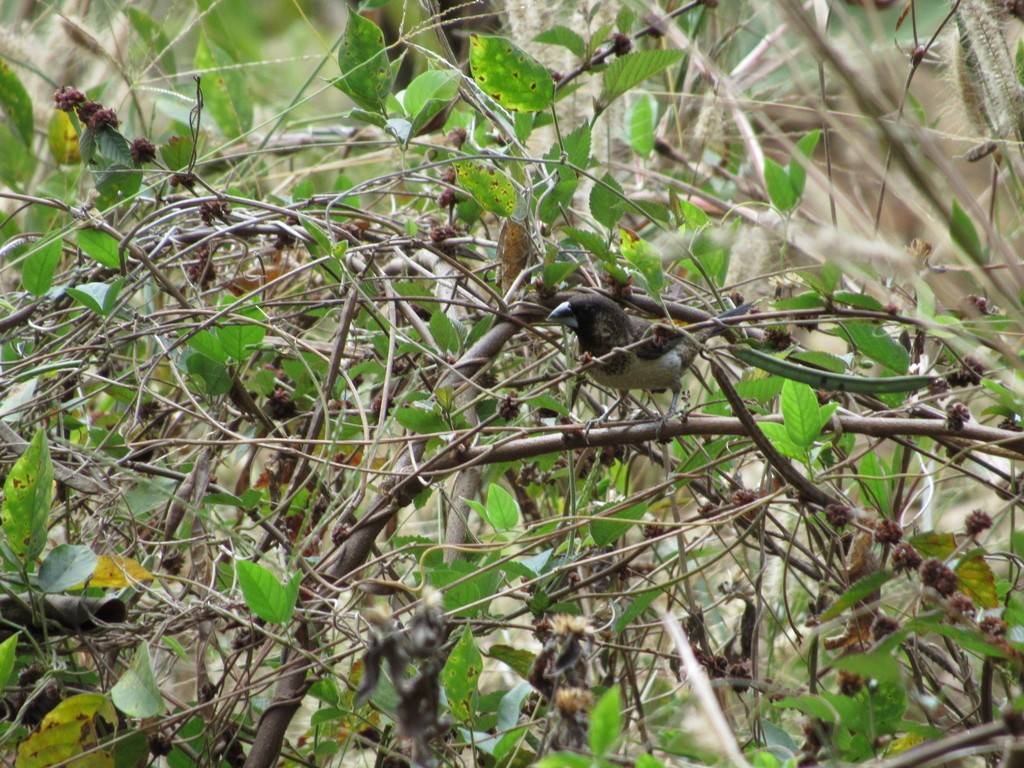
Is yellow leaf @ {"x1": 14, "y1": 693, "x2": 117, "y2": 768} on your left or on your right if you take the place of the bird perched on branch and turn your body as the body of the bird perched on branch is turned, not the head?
on your left

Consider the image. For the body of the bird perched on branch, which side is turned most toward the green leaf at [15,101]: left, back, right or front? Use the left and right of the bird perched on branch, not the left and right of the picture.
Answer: front

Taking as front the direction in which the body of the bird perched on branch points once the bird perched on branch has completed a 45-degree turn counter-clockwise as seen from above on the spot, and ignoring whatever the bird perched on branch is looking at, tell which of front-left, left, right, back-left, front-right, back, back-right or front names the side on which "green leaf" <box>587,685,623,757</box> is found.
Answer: front-left

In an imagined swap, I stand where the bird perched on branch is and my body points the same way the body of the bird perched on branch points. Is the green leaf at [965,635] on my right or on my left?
on my left

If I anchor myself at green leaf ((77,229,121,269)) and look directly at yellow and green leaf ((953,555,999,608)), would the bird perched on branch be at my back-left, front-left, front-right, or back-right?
front-left

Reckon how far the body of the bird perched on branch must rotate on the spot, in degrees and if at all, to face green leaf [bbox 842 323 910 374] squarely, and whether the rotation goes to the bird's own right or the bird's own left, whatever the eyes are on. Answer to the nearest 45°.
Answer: approximately 135° to the bird's own left

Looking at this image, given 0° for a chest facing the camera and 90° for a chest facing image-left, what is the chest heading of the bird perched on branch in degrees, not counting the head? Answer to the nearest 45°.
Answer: approximately 90°

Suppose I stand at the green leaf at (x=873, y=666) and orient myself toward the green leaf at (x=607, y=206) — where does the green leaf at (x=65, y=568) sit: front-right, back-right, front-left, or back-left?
front-left
